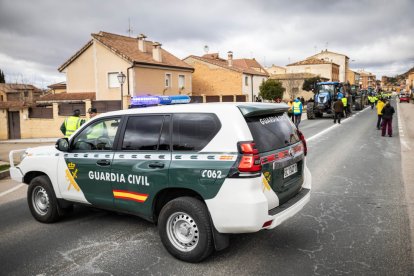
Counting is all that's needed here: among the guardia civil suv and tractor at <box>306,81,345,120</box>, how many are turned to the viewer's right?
0

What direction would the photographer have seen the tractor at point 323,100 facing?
facing the viewer and to the left of the viewer

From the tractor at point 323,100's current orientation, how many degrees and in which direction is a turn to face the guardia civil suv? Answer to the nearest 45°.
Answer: approximately 45° to its left

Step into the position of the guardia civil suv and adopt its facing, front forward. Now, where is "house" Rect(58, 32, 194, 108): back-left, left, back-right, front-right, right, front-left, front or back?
front-right

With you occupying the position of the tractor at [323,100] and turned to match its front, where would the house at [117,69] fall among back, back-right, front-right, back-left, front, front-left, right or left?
front-right

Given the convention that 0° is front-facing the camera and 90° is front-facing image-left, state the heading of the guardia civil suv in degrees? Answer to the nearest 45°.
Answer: approximately 135°

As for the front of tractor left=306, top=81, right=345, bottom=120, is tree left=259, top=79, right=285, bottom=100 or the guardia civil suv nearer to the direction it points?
the guardia civil suv

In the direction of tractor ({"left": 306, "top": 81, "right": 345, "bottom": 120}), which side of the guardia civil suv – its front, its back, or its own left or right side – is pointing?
right

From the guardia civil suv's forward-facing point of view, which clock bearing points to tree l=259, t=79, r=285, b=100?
The tree is roughly at 2 o'clock from the guardia civil suv.

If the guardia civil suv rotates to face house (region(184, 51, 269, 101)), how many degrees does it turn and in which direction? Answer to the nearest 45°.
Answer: approximately 45° to its right

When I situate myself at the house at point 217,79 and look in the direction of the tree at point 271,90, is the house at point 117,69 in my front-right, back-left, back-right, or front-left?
back-right
